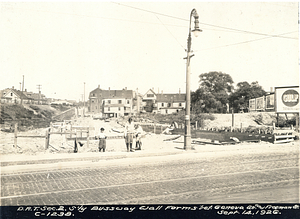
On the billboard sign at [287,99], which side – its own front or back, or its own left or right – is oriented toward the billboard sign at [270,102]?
back

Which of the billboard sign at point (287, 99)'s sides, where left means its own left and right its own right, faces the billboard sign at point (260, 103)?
back

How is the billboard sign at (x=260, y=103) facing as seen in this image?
toward the camera

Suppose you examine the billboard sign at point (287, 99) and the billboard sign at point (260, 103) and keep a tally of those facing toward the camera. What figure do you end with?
2

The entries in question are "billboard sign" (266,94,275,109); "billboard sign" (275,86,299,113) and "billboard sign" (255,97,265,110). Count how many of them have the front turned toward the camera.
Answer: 3

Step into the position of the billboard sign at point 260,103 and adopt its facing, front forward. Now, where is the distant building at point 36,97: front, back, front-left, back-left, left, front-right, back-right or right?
front-right

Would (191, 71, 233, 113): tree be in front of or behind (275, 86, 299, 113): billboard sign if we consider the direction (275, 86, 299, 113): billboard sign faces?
behind

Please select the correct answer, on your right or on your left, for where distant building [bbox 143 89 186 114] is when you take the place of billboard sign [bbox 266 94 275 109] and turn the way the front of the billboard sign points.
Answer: on your right

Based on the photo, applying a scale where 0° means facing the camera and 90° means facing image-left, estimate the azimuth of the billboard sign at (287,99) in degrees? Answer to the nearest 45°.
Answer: approximately 0°

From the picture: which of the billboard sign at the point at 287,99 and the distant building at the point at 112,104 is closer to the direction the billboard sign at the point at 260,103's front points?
the billboard sign
